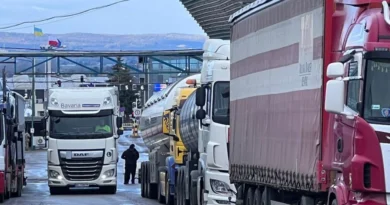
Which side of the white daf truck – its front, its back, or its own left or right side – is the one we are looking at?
front

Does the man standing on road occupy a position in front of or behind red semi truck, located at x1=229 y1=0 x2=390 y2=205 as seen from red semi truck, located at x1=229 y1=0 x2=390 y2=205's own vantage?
behind

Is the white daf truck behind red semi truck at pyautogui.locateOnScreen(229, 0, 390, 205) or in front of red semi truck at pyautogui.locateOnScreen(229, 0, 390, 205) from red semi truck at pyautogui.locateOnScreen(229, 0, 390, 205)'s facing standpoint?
behind

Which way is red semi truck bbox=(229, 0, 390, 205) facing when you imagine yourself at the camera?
facing the viewer and to the right of the viewer
